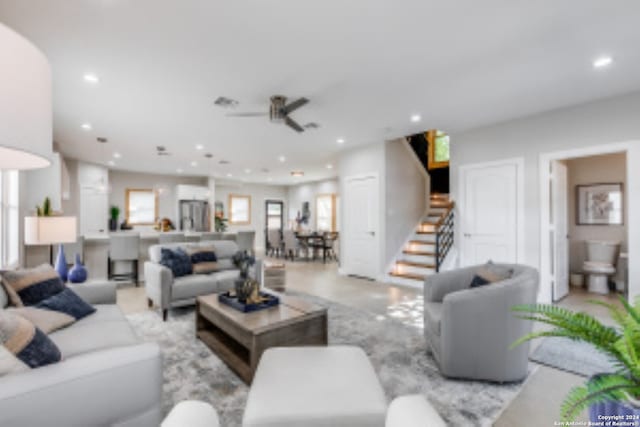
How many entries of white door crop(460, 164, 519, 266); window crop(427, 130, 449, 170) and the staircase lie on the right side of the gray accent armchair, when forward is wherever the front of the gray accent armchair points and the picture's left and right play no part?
3

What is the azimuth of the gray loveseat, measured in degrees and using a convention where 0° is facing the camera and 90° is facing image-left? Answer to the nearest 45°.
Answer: approximately 315°

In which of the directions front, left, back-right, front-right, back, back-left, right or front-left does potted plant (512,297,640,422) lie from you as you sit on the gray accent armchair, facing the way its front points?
left

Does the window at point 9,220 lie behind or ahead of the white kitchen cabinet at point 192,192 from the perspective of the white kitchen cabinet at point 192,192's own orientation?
ahead

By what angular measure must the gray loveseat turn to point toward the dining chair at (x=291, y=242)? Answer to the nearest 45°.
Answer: approximately 90° to its left

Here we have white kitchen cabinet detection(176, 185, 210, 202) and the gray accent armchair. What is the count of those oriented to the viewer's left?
1

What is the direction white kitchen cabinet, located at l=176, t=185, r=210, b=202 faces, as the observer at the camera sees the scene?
facing the viewer

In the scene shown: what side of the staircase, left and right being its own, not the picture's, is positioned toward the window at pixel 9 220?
front

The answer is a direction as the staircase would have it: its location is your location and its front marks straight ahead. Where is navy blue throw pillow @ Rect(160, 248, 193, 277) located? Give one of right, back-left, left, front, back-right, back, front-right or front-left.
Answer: front

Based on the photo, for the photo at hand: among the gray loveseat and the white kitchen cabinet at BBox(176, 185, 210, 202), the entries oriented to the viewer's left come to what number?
0

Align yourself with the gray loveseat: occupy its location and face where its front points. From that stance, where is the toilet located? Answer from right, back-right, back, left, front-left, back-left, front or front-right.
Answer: front-left

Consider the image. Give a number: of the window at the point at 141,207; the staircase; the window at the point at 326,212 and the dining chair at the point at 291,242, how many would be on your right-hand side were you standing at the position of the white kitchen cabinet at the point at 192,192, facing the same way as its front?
1

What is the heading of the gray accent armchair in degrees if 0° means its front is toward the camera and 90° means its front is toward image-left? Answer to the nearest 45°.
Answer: approximately 90°

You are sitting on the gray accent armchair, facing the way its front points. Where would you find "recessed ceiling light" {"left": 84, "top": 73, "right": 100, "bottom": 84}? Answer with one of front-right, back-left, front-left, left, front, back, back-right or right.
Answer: front

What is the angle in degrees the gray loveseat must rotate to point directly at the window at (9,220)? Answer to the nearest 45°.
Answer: approximately 135° to its right

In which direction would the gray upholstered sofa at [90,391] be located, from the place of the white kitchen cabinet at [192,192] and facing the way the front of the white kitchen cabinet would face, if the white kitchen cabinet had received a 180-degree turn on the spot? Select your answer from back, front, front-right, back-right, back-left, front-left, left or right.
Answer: back
